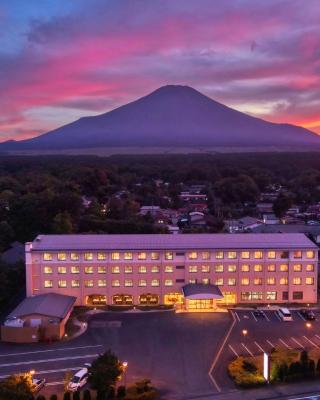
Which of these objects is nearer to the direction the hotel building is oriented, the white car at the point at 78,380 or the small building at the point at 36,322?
the white car

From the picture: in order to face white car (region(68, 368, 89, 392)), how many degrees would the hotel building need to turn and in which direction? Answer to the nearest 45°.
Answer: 0° — it already faces it

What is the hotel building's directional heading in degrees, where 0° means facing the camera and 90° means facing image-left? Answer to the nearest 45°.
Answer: approximately 0°

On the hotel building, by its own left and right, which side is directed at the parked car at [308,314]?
left

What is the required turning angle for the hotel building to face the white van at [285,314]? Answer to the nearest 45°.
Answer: approximately 90° to its left
